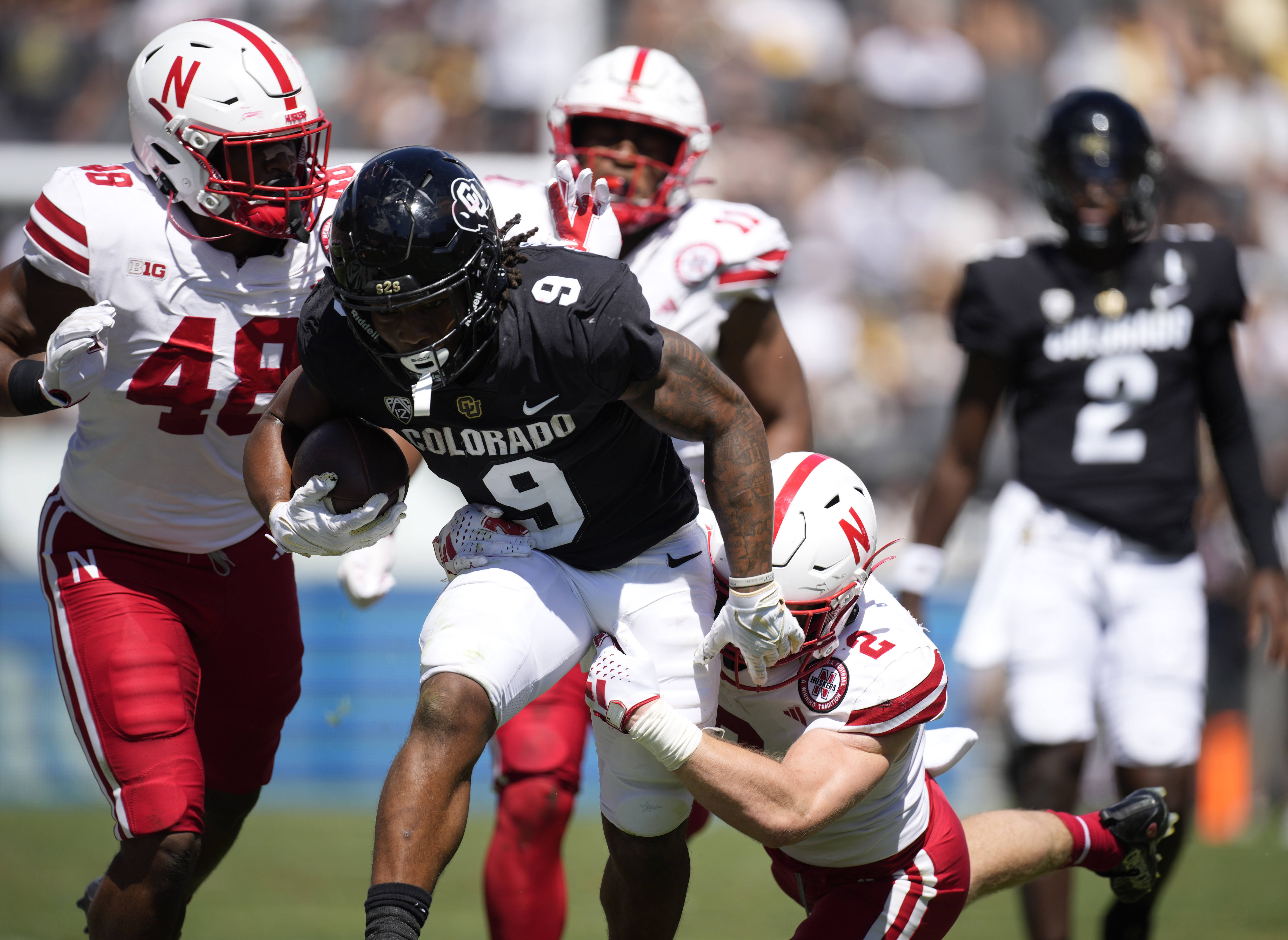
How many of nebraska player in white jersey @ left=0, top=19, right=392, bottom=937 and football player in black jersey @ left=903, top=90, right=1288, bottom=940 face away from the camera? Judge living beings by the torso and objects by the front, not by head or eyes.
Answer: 0

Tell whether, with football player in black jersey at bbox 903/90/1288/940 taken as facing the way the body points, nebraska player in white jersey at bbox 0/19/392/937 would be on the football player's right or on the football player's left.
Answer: on the football player's right

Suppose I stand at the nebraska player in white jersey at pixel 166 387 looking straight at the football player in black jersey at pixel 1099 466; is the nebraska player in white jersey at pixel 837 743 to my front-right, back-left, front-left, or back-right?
front-right

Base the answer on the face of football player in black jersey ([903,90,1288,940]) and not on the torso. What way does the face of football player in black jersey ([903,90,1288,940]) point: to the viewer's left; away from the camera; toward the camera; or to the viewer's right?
toward the camera

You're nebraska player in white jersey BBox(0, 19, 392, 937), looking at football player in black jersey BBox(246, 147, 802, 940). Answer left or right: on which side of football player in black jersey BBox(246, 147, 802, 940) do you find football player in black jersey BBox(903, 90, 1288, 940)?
left

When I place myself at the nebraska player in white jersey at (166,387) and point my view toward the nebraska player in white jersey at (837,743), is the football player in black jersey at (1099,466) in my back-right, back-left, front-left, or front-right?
front-left

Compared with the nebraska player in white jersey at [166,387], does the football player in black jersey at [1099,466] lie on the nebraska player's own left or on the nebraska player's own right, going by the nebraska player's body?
on the nebraska player's own left

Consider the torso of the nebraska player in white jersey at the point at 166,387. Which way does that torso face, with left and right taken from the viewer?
facing the viewer and to the right of the viewer

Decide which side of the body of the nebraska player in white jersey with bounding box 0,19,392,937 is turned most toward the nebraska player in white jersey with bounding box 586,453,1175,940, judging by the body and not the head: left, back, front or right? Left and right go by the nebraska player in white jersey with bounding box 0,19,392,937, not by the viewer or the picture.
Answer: left

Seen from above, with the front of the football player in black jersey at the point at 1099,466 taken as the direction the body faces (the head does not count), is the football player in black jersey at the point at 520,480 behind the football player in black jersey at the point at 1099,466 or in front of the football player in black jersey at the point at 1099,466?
in front

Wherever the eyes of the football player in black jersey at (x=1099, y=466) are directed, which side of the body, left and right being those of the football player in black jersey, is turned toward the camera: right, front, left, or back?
front

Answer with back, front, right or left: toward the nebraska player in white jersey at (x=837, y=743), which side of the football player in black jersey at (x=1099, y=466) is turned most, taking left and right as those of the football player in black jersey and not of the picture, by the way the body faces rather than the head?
front
